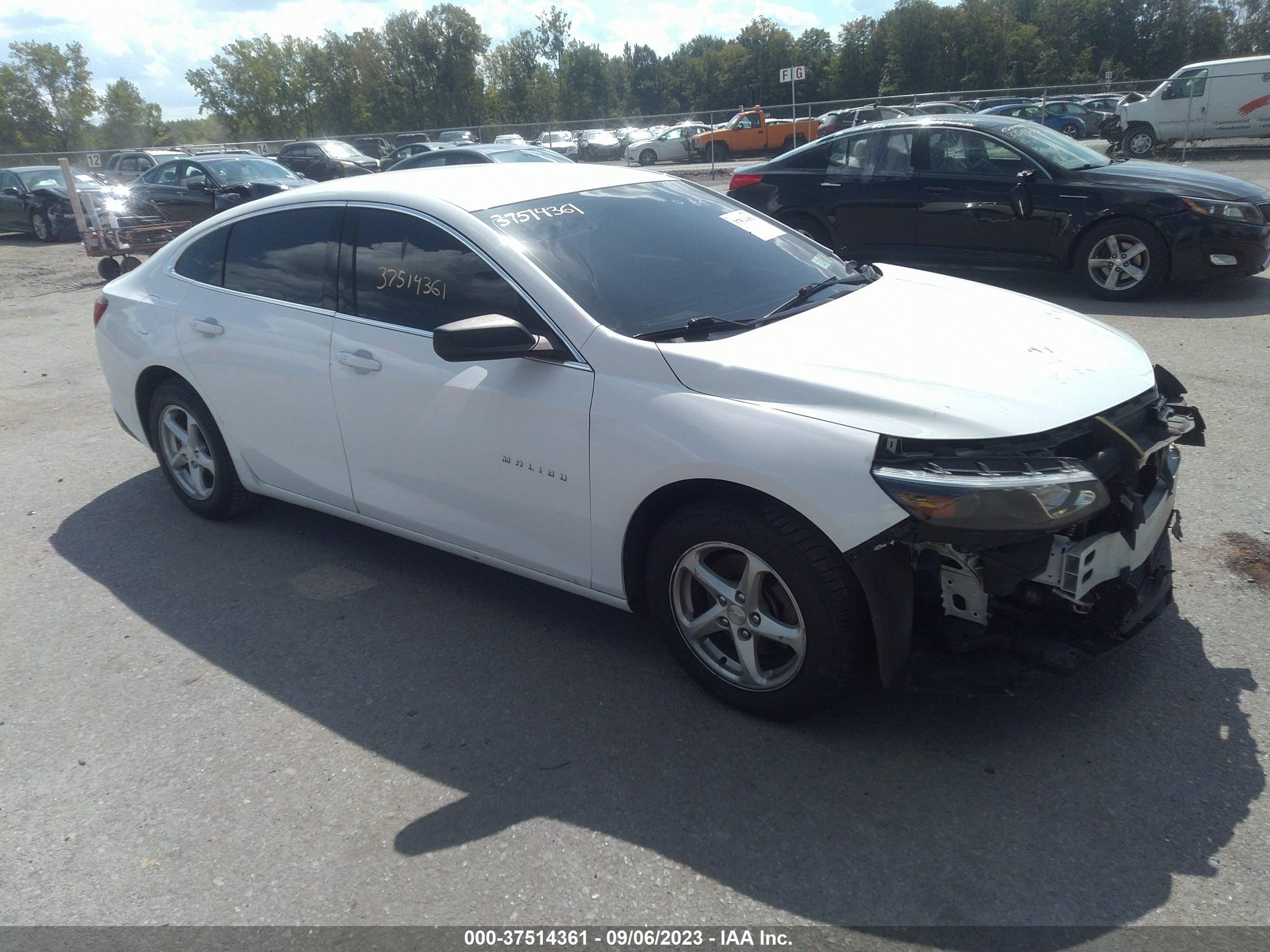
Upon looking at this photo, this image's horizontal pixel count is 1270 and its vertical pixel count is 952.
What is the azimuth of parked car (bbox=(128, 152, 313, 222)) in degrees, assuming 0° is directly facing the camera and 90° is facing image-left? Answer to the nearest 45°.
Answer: approximately 315°

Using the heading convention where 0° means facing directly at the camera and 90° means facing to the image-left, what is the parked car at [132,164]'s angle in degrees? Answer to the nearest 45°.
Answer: approximately 315°

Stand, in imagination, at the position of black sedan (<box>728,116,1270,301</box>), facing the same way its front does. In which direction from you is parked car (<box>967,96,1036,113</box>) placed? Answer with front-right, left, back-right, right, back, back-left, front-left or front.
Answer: left

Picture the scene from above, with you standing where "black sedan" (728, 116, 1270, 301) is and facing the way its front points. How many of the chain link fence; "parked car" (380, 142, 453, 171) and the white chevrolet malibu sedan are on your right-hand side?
1

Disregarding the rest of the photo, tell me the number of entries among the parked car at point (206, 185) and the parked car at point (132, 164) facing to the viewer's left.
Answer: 0

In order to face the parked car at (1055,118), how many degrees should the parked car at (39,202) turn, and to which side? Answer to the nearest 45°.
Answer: approximately 45° to its left

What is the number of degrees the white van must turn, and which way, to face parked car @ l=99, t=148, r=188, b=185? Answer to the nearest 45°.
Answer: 0° — it already faces it

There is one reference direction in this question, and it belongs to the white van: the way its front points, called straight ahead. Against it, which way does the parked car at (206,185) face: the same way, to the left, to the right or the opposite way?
the opposite way

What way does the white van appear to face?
to the viewer's left

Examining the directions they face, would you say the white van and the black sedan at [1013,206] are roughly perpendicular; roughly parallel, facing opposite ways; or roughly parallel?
roughly parallel, facing opposite ways

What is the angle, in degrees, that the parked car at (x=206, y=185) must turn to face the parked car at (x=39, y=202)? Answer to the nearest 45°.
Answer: approximately 180°

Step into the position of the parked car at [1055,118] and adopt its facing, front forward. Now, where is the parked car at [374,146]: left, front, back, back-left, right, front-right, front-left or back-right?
back-right

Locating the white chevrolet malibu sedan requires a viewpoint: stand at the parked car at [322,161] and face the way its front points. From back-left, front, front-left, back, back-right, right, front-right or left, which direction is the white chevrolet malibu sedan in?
front-right

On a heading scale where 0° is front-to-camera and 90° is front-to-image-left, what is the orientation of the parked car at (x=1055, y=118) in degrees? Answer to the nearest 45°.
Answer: approximately 315°
